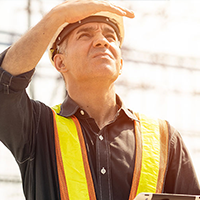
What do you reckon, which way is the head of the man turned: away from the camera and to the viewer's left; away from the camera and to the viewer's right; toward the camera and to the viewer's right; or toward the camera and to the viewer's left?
toward the camera and to the viewer's right

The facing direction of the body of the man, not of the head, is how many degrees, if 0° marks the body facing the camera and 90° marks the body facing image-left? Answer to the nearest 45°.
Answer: approximately 0°
